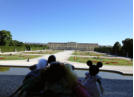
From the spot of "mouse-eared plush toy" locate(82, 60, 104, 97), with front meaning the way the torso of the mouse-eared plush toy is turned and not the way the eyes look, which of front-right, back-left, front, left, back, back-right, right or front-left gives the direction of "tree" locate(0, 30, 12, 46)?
front-left

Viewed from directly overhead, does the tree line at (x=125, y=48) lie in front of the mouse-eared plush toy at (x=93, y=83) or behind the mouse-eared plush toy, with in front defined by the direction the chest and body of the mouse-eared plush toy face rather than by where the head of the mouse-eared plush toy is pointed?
in front

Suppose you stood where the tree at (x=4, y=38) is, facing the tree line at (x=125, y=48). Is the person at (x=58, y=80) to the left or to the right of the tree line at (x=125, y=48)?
right

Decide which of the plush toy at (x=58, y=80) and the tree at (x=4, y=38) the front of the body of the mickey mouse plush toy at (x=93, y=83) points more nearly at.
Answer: the tree

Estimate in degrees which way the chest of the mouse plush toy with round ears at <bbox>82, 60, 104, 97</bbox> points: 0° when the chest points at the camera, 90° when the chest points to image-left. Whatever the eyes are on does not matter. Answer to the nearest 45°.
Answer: approximately 180°

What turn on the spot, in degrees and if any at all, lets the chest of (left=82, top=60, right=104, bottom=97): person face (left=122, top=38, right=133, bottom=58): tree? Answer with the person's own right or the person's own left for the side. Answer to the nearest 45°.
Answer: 0° — they already face it

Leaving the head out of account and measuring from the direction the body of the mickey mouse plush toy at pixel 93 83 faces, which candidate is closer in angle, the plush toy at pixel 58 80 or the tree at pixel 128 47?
the tree

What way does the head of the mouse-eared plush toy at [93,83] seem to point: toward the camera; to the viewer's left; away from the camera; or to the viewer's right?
away from the camera
